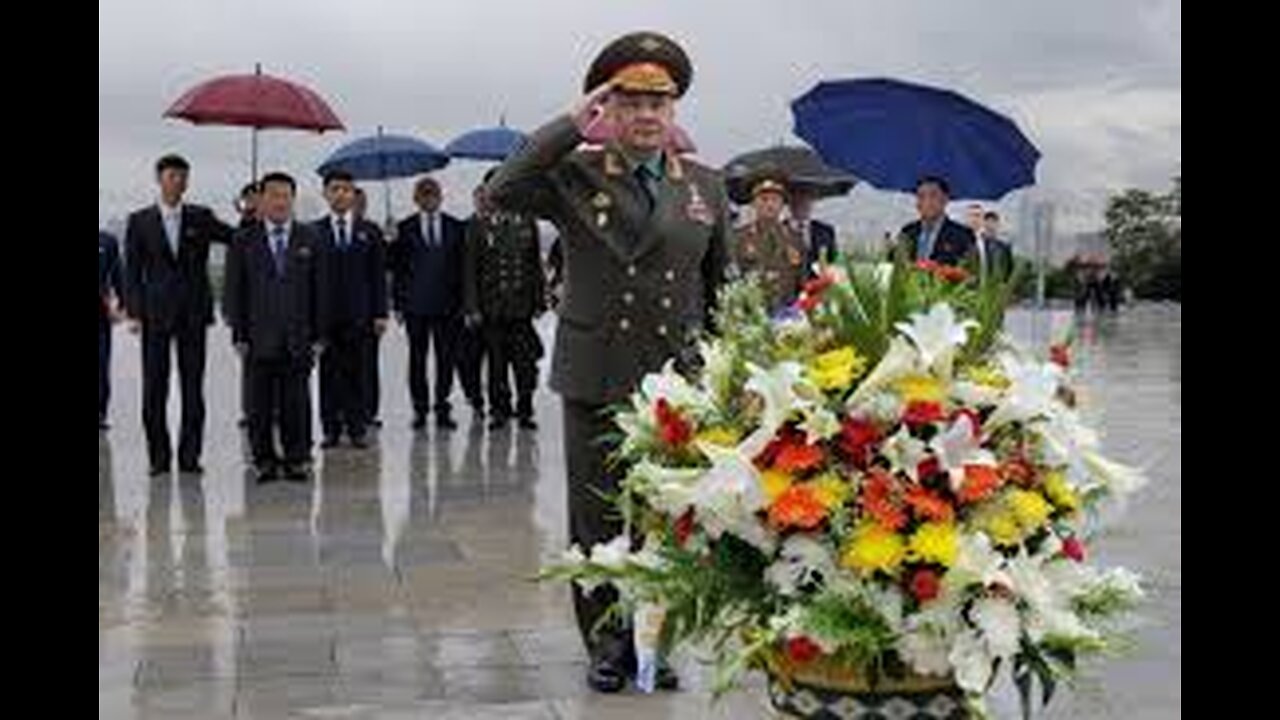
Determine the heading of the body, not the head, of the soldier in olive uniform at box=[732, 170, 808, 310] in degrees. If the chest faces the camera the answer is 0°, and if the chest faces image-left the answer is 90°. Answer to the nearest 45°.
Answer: approximately 0°

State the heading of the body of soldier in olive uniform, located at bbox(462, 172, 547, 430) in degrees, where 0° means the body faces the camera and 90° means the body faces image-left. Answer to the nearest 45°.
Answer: approximately 0°

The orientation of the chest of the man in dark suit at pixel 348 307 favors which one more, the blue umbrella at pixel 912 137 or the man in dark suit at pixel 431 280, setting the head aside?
the blue umbrella

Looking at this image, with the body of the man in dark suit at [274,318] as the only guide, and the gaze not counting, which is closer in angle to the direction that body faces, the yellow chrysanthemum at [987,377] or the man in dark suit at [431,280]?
the yellow chrysanthemum

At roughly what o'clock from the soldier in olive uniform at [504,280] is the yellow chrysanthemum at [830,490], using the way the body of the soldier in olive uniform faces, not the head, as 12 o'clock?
The yellow chrysanthemum is roughly at 12 o'clock from the soldier in olive uniform.
